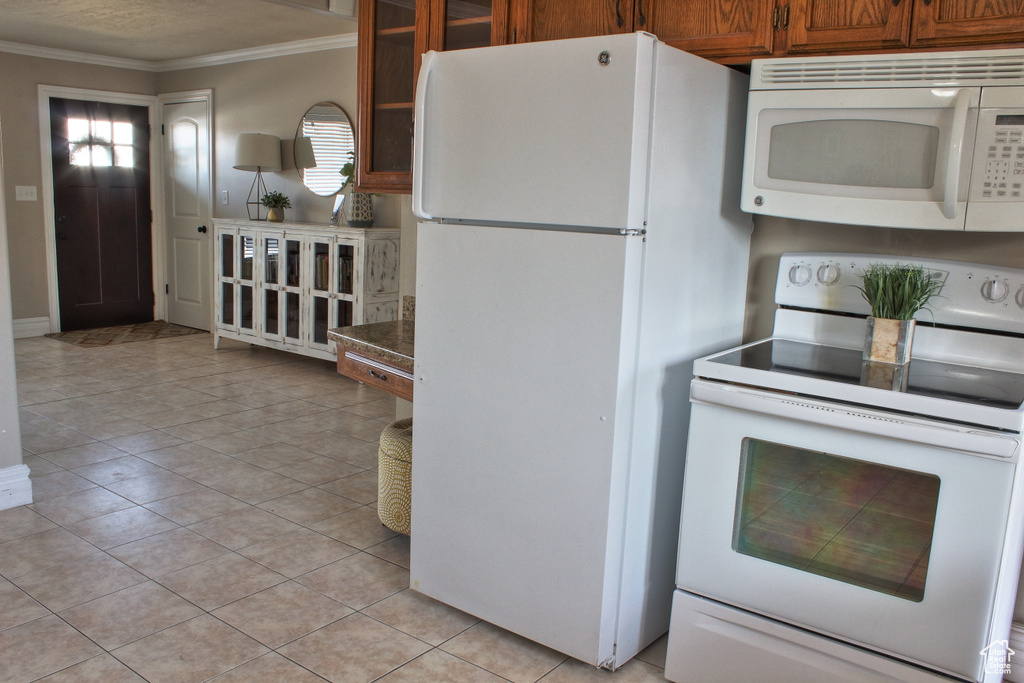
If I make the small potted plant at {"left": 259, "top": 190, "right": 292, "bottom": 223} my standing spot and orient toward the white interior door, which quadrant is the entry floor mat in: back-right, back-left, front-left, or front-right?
front-left

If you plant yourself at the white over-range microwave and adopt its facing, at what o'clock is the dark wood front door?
The dark wood front door is roughly at 4 o'clock from the white over-range microwave.

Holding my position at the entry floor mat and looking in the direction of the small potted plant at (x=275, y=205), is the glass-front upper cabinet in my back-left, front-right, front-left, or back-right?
front-right

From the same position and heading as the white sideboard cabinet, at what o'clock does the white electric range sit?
The white electric range is roughly at 10 o'clock from the white sideboard cabinet.

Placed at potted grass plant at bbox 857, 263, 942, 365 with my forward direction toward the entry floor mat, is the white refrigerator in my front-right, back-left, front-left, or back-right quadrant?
front-left

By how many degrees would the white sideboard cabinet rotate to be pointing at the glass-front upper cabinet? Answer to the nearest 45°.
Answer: approximately 45° to its left

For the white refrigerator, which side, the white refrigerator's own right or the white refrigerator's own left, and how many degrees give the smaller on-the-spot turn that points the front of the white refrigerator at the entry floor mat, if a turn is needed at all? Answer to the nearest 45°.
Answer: approximately 90° to the white refrigerator's own right

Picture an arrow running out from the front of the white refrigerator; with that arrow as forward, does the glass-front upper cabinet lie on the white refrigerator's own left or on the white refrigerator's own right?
on the white refrigerator's own right

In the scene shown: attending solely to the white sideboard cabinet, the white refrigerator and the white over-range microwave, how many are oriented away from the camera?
0

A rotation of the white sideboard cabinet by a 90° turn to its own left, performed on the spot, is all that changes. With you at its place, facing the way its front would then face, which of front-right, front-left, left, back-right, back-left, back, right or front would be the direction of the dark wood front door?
back

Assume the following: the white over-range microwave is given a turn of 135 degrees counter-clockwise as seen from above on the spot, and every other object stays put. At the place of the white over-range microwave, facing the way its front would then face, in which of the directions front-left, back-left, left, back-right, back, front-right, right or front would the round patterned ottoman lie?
back-left

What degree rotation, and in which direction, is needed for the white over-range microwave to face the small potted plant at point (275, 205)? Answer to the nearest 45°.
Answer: approximately 135° to its right

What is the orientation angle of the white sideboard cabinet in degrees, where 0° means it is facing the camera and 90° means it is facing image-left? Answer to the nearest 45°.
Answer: approximately 45°

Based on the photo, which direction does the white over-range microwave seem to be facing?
toward the camera
